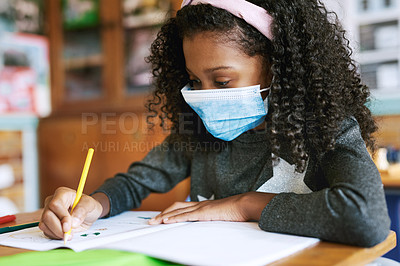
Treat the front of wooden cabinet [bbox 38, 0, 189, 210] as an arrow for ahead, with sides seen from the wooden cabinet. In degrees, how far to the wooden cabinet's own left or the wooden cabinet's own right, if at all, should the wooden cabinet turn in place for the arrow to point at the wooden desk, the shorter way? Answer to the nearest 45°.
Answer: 0° — it already faces it

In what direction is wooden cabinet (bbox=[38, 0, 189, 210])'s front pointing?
toward the camera

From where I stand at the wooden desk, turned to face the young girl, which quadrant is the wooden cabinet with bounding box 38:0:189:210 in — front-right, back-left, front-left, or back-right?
front-left

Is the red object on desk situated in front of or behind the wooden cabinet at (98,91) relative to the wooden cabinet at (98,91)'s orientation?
in front

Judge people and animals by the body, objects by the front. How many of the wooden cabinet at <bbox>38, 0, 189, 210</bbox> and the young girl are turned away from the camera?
0

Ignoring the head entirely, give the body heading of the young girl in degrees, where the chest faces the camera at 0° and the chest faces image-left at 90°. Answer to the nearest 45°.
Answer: approximately 45°

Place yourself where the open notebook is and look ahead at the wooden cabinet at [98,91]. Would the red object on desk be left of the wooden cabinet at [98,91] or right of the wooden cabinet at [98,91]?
left

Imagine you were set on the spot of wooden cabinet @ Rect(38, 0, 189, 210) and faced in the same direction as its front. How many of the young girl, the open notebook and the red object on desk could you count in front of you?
3

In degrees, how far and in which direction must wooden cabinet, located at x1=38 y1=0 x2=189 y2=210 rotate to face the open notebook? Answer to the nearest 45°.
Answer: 0° — it already faces it

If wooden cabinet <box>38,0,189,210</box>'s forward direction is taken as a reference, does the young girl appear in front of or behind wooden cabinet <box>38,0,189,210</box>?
in front
